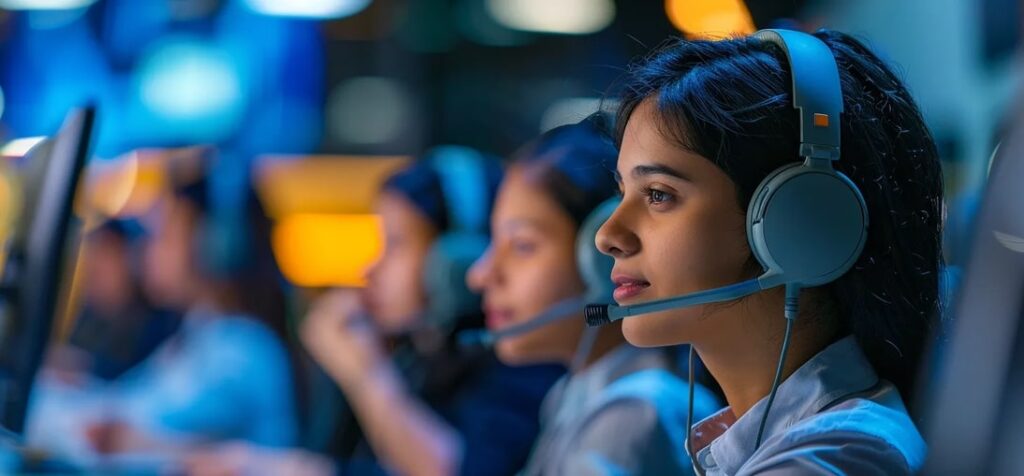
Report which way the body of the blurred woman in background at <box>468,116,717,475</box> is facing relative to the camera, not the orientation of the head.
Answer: to the viewer's left

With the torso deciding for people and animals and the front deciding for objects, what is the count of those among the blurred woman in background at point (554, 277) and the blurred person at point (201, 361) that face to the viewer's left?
2

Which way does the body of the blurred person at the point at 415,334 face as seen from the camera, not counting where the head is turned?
to the viewer's left

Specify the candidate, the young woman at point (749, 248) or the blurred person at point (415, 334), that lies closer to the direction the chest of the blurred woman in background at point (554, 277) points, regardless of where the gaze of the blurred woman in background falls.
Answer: the blurred person

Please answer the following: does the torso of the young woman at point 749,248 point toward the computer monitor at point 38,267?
yes

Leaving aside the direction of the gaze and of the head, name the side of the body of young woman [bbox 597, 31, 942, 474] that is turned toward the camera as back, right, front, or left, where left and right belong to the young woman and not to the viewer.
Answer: left

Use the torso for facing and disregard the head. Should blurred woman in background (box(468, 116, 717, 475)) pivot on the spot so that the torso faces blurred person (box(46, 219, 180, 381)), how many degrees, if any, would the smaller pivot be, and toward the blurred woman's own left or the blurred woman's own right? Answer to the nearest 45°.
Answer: approximately 45° to the blurred woman's own right

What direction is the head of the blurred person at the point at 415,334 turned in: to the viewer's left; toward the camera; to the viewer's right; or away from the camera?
to the viewer's left

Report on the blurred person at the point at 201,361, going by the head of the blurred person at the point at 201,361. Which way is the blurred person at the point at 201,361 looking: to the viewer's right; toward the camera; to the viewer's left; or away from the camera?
to the viewer's left

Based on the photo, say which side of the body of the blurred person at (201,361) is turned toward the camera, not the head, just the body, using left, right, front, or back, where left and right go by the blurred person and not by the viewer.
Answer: left
